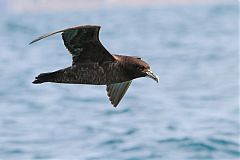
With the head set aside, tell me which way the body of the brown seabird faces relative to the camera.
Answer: to the viewer's right
